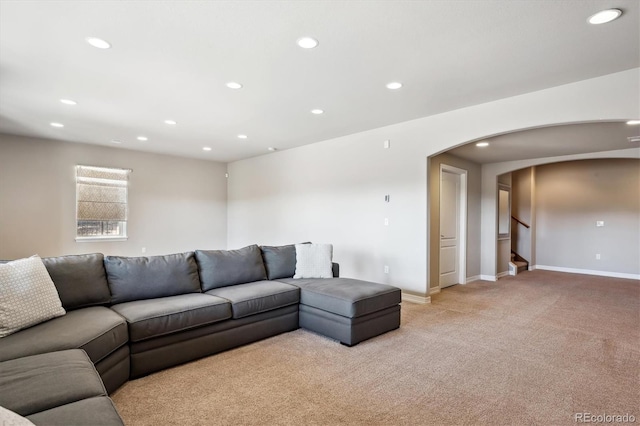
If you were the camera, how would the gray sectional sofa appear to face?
facing the viewer and to the right of the viewer
